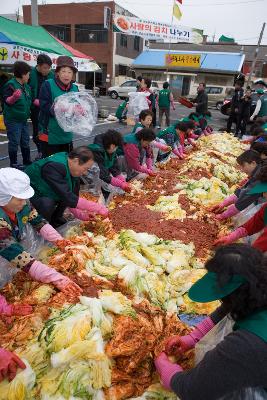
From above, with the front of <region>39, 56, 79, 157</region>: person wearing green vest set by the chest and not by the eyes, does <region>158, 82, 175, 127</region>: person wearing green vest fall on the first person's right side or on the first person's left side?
on the first person's left side

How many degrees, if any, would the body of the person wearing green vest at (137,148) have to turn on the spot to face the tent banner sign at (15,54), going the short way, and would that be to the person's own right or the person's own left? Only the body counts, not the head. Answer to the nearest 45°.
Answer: approximately 180°

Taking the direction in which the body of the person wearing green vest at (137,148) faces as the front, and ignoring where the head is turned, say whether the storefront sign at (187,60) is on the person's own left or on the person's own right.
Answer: on the person's own left

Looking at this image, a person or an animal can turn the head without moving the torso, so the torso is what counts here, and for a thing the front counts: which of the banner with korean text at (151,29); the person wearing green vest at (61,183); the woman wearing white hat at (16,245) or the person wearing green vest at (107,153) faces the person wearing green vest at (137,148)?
the banner with korean text

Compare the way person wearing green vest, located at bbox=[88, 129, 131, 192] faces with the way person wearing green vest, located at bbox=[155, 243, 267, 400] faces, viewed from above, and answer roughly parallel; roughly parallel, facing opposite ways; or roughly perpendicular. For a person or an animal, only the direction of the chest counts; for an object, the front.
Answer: roughly parallel, facing opposite ways

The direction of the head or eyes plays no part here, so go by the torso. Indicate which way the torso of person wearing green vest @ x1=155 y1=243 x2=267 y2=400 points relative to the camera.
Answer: to the viewer's left

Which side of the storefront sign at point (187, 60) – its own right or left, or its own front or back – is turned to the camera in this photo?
front

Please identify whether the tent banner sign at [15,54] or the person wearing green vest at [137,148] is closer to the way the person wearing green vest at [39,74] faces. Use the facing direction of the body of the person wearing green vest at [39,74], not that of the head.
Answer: the person wearing green vest

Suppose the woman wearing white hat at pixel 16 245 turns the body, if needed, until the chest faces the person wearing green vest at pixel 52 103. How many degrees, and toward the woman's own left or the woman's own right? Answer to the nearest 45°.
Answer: approximately 135° to the woman's own left

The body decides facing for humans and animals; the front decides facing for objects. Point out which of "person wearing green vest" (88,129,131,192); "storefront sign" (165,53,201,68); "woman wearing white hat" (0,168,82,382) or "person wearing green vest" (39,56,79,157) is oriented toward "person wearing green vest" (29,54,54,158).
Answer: the storefront sign

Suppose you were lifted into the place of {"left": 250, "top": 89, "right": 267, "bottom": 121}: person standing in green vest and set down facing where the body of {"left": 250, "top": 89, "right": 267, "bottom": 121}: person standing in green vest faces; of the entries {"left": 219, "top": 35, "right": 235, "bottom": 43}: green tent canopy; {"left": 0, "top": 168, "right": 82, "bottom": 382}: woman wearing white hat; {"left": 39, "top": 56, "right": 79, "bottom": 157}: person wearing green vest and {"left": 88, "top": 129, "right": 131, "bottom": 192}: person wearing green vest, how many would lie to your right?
1

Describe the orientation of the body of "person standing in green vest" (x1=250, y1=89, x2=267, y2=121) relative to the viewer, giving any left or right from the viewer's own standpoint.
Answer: facing to the left of the viewer

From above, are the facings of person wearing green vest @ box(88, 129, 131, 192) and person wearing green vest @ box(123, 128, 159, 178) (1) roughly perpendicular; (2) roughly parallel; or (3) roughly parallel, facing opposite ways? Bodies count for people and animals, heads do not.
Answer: roughly parallel

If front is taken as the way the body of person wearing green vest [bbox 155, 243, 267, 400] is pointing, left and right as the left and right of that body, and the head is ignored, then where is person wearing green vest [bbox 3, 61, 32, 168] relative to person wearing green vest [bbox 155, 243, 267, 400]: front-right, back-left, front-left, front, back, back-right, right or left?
front-right

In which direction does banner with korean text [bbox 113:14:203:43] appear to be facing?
toward the camera

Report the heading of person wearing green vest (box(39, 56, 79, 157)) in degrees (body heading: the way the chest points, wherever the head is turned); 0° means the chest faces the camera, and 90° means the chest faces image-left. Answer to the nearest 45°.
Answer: approximately 315°
